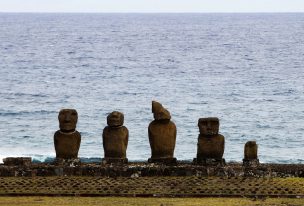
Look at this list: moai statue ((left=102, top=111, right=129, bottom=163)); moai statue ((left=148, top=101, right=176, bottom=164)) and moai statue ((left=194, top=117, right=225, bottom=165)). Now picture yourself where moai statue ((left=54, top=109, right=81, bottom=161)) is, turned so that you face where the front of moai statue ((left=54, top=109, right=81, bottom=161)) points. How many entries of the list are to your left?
3

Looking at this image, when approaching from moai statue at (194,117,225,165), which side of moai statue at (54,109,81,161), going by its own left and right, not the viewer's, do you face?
left

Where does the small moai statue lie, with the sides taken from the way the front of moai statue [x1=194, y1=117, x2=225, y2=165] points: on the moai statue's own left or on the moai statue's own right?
on the moai statue's own left

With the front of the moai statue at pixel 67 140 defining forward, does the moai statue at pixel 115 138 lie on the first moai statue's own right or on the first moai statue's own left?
on the first moai statue's own left

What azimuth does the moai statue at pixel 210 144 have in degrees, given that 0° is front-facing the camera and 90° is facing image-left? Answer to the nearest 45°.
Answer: approximately 0°

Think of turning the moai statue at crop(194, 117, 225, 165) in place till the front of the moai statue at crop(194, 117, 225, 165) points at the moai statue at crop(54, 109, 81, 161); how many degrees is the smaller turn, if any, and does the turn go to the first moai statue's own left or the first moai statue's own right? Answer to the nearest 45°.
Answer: approximately 90° to the first moai statue's own right

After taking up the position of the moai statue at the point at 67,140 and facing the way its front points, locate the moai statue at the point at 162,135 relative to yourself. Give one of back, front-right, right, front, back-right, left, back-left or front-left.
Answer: left

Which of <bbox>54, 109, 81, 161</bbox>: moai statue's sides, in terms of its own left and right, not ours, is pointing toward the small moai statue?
left

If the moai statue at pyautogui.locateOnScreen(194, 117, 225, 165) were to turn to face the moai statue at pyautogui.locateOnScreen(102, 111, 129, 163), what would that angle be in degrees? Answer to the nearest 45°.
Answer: approximately 90° to its right

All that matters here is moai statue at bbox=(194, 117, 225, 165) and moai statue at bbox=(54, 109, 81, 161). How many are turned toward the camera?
2
